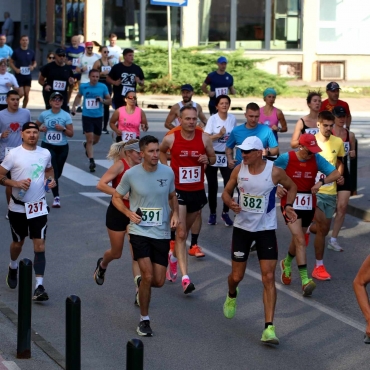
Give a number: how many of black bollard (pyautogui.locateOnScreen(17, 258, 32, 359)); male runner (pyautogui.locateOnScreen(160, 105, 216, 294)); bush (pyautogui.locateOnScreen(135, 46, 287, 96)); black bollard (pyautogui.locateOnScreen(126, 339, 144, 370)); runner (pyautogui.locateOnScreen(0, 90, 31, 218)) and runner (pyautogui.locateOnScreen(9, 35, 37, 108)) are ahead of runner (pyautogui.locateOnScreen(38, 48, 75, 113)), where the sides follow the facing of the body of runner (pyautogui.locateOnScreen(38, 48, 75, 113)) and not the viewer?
4

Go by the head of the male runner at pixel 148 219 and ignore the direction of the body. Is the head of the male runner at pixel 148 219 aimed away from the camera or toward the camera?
toward the camera

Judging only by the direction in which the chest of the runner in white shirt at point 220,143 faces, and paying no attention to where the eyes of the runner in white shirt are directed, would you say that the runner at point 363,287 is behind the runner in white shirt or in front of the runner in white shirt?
in front

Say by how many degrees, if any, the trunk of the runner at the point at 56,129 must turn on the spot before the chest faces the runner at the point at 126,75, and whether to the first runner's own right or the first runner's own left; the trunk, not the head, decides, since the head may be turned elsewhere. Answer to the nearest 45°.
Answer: approximately 180°

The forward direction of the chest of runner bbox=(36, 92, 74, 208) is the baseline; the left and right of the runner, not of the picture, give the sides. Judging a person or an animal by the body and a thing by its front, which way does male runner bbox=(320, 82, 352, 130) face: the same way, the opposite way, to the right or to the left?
the same way

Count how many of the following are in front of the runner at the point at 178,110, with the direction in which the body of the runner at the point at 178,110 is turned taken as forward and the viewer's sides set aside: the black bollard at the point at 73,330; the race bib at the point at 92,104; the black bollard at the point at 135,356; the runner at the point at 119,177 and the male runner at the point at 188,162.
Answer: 4

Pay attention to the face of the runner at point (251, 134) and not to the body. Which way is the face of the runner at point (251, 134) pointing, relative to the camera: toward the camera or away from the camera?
toward the camera

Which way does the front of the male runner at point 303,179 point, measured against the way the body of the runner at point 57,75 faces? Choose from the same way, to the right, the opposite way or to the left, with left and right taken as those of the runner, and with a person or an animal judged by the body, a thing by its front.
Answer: the same way

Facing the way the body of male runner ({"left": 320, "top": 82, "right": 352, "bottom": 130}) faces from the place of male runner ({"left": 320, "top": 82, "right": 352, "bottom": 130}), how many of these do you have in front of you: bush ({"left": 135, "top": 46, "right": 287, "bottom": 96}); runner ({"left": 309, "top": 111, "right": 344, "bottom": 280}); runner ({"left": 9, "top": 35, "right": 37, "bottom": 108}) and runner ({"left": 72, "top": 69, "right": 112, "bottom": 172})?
1

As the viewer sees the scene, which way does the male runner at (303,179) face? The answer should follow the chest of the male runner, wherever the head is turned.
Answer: toward the camera

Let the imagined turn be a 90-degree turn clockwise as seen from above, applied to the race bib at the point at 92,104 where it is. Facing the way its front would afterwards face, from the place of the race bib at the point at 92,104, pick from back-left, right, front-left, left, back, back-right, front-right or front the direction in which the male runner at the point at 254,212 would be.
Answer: left

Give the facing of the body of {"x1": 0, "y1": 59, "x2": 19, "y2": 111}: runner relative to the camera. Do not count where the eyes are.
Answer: toward the camera

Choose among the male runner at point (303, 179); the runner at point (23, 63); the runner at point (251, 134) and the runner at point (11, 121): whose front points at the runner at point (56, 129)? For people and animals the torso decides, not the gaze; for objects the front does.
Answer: the runner at point (23, 63)

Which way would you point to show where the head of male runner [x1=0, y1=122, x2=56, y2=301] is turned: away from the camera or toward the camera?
toward the camera

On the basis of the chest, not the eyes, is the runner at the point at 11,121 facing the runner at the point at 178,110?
no
